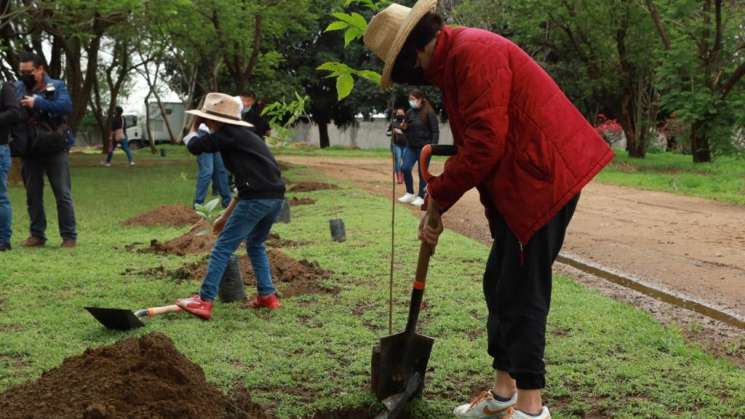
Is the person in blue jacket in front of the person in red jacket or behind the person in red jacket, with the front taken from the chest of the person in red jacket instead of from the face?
in front

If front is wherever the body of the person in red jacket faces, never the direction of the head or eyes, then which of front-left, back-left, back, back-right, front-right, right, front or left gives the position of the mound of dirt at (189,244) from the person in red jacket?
front-right

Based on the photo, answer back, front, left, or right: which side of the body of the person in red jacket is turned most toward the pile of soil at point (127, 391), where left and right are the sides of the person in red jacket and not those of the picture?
front

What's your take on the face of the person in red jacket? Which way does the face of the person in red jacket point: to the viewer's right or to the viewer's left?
to the viewer's left

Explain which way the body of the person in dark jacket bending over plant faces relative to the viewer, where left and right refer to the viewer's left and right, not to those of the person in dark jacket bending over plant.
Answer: facing to the left of the viewer

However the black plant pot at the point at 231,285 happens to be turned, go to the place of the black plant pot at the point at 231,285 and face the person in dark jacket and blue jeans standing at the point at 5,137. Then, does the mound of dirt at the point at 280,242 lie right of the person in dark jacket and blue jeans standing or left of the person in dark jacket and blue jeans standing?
right

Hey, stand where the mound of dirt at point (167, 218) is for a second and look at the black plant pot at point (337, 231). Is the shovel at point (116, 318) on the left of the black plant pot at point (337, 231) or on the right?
right

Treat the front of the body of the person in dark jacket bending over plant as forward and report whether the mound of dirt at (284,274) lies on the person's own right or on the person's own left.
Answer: on the person's own right

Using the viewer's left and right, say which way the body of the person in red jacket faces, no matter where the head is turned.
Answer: facing to the left of the viewer

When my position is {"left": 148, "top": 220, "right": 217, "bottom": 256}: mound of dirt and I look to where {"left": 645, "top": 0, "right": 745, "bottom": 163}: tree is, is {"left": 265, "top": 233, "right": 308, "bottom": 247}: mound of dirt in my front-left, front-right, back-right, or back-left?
front-right

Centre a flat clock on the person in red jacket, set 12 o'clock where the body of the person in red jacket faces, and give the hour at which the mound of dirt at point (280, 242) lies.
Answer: The mound of dirt is roughly at 2 o'clock from the person in red jacket.
